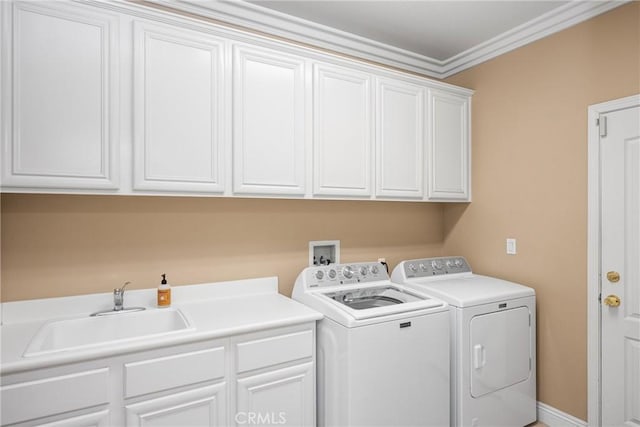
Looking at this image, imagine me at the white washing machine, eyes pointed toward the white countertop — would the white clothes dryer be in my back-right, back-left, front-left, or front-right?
back-right

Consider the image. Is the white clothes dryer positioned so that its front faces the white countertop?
no

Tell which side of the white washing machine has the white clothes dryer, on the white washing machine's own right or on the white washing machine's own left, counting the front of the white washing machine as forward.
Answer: on the white washing machine's own left

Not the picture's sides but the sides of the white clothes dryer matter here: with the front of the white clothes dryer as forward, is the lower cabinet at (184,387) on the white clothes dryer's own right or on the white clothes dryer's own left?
on the white clothes dryer's own right

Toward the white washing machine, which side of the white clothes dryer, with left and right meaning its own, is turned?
right

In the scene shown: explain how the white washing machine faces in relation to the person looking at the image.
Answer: facing the viewer and to the right of the viewer

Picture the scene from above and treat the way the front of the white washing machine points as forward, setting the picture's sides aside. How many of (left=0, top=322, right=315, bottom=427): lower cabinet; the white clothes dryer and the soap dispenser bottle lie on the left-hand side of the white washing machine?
1

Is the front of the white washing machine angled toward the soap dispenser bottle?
no

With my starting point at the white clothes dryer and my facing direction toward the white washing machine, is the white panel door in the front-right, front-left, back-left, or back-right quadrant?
back-left

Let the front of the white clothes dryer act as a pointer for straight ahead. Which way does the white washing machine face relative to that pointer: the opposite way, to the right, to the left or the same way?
the same way

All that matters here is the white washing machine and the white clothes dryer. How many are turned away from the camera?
0

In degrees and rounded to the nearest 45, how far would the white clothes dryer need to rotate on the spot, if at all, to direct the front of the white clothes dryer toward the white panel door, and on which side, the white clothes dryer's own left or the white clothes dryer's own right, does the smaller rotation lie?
approximately 45° to the white clothes dryer's own left

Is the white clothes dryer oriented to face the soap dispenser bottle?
no

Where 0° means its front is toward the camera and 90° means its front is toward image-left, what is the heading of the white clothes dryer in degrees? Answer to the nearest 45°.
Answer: approximately 315°
